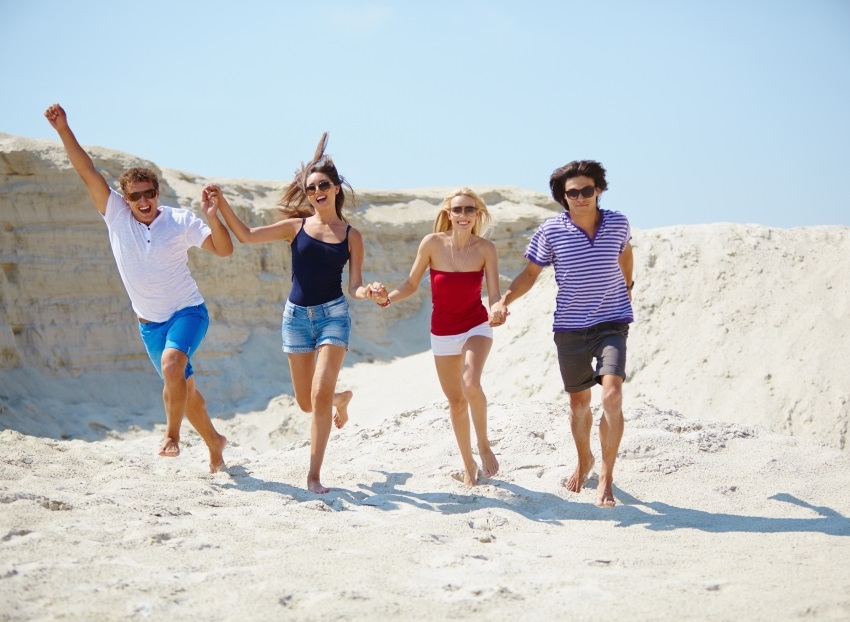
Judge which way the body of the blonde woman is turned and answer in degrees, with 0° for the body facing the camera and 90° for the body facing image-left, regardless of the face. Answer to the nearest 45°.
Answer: approximately 0°

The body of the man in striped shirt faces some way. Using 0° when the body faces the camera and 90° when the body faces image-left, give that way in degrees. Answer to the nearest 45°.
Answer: approximately 0°

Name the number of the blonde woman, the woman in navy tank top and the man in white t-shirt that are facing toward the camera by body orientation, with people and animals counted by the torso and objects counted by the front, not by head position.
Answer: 3

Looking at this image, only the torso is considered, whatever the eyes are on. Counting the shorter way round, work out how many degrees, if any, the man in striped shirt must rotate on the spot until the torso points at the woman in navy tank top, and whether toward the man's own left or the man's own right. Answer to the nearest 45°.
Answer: approximately 90° to the man's own right

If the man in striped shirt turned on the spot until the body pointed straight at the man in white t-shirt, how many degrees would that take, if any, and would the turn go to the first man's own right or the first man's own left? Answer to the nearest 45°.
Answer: approximately 90° to the first man's own right

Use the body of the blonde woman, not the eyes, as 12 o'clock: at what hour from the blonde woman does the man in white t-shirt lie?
The man in white t-shirt is roughly at 3 o'clock from the blonde woman.

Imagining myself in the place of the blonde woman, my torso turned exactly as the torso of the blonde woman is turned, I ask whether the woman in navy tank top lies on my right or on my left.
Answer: on my right
